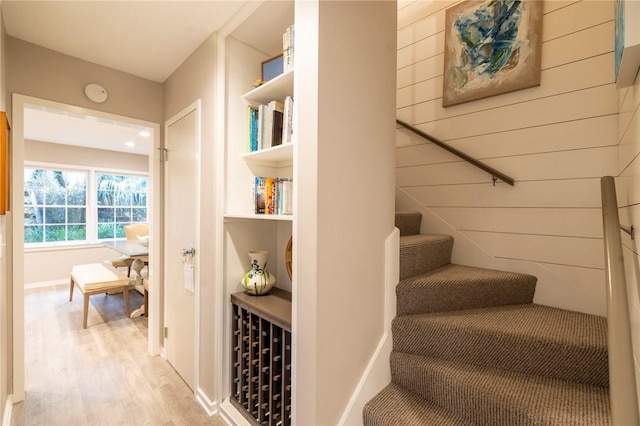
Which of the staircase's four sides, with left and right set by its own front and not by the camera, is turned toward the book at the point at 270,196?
right

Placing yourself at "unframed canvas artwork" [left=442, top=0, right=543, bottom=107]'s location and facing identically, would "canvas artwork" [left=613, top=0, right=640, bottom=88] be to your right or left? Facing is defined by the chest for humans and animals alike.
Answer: on your left

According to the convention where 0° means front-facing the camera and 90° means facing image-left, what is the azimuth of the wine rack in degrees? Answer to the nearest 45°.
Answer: approximately 45°

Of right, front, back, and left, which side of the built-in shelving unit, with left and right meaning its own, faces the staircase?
left

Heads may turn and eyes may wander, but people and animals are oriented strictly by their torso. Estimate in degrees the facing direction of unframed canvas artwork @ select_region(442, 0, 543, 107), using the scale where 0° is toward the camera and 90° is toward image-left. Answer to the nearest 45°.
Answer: approximately 45°

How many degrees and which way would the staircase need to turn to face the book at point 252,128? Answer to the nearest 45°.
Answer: approximately 90° to its right

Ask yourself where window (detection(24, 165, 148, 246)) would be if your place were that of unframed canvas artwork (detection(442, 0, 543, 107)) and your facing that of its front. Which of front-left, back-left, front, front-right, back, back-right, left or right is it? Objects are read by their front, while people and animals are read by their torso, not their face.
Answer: front-right

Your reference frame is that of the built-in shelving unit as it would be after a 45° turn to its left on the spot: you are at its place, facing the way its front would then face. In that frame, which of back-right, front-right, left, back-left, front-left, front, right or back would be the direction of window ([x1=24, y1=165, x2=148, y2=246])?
back-right

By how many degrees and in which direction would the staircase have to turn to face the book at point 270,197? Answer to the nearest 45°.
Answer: approximately 90° to its right
